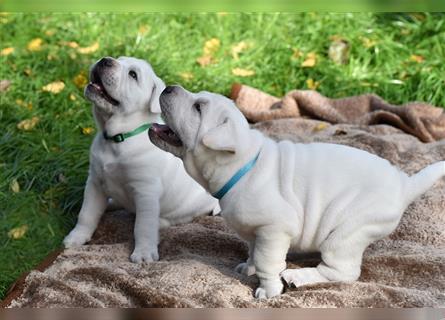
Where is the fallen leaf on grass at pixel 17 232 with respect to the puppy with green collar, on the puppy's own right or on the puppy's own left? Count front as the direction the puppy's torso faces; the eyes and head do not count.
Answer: on the puppy's own right

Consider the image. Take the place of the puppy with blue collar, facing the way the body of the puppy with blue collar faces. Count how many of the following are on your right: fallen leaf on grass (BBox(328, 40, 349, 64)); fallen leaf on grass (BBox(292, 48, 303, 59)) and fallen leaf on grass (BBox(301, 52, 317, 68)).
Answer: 3

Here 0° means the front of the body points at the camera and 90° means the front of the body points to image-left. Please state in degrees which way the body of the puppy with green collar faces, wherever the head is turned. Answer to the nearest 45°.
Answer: approximately 45°

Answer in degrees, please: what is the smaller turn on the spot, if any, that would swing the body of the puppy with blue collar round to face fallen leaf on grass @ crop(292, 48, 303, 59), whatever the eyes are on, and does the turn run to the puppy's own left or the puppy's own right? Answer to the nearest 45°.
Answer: approximately 90° to the puppy's own right

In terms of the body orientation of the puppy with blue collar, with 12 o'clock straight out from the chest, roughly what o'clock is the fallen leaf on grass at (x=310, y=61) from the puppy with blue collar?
The fallen leaf on grass is roughly at 3 o'clock from the puppy with blue collar.

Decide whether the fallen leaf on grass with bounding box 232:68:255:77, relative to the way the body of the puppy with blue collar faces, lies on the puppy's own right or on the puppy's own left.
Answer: on the puppy's own right

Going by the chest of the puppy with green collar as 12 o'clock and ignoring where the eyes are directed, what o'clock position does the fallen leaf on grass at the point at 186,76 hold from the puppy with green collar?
The fallen leaf on grass is roughly at 5 o'clock from the puppy with green collar.

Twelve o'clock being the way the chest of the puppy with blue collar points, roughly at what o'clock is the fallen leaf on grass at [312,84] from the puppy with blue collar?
The fallen leaf on grass is roughly at 3 o'clock from the puppy with blue collar.

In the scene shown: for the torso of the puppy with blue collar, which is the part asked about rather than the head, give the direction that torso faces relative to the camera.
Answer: to the viewer's left

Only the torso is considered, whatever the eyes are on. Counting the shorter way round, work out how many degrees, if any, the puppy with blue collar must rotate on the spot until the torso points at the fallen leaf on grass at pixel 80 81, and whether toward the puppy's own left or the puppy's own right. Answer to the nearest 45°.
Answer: approximately 45° to the puppy's own right
